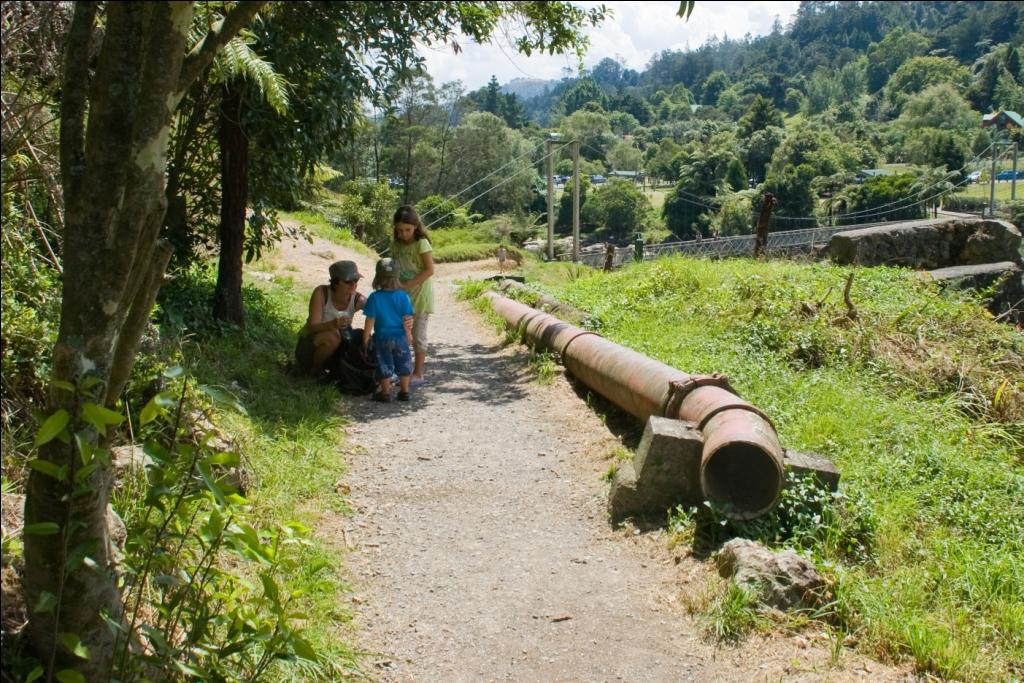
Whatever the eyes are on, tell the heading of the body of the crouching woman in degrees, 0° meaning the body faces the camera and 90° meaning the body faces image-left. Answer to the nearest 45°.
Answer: approximately 315°

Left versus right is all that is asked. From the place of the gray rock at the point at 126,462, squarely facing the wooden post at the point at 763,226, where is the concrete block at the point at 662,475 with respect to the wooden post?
right

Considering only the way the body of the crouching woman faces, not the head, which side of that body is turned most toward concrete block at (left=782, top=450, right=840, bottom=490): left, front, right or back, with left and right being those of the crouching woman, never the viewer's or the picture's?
front

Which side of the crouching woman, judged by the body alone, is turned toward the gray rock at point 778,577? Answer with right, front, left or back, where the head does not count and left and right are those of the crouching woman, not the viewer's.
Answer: front

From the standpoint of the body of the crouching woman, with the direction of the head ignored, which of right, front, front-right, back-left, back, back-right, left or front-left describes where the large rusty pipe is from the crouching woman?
front

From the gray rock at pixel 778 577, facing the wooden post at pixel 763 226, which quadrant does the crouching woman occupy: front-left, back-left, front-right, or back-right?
front-left

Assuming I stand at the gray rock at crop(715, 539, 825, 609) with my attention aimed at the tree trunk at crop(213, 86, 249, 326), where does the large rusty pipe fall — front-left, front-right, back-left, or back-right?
front-right

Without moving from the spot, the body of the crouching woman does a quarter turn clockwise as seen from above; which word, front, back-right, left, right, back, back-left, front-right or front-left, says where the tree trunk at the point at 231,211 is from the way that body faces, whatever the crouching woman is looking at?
right

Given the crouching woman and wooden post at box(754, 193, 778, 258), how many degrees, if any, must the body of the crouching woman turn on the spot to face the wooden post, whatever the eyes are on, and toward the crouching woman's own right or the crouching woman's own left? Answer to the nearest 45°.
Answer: approximately 90° to the crouching woman's own left

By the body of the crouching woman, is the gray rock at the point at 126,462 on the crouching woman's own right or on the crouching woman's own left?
on the crouching woman's own right

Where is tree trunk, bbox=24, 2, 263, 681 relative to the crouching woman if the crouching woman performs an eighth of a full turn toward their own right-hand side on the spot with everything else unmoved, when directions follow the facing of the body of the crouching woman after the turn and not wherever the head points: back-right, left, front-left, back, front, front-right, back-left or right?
front
